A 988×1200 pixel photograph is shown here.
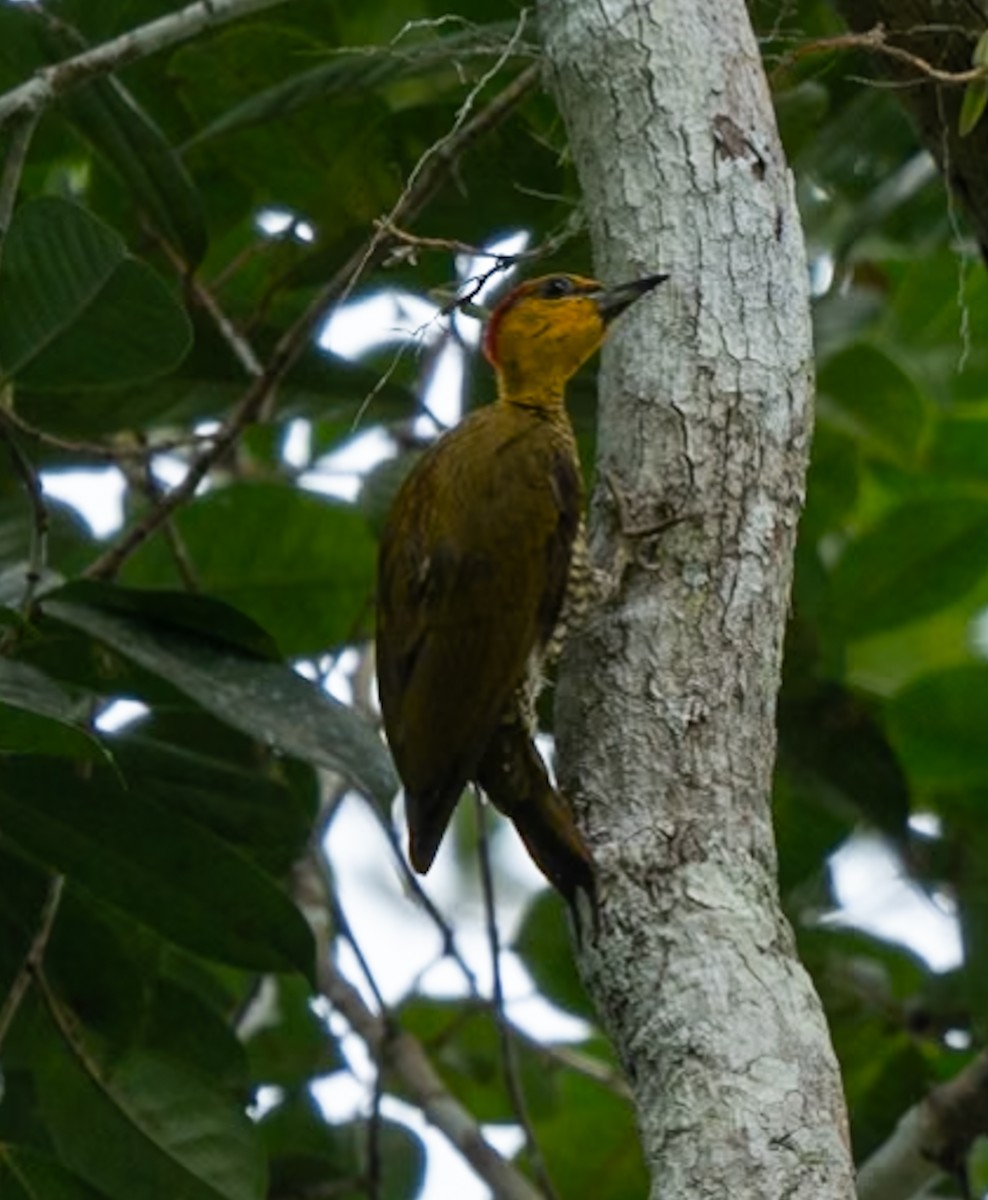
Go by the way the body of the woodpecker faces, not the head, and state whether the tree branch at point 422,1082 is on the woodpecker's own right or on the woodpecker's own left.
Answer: on the woodpecker's own left

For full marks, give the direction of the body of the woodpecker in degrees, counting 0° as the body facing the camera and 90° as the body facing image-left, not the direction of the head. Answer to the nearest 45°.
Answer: approximately 270°

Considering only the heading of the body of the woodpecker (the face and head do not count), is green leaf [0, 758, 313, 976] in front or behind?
behind

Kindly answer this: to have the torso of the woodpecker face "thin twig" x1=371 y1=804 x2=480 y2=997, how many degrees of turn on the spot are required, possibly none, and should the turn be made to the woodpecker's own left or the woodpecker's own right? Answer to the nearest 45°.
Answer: approximately 90° to the woodpecker's own left

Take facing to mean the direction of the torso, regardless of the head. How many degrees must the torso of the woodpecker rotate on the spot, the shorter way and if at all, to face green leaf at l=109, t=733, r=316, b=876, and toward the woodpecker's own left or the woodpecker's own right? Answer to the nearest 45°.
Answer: approximately 135° to the woodpecker's own left

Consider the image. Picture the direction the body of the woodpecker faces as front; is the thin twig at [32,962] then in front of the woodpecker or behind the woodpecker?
behind
